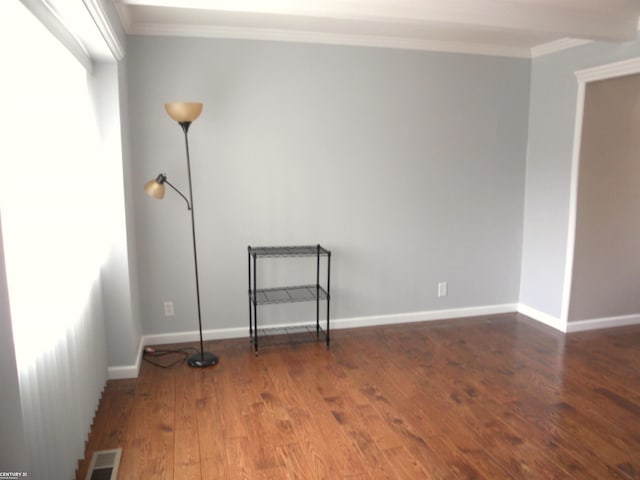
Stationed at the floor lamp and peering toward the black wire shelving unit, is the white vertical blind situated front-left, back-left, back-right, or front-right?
back-right

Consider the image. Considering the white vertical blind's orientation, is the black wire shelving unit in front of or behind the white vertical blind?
in front

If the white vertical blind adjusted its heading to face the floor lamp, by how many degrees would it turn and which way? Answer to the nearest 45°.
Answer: approximately 45° to its left

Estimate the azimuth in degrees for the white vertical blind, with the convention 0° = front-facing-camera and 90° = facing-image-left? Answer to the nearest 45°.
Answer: approximately 270°
